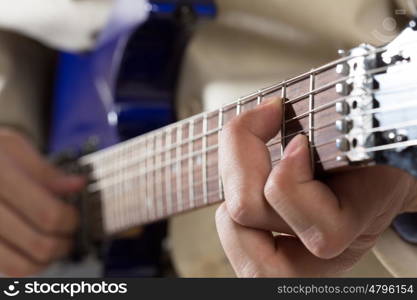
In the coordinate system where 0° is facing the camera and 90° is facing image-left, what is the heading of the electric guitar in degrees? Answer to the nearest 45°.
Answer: approximately 45°
